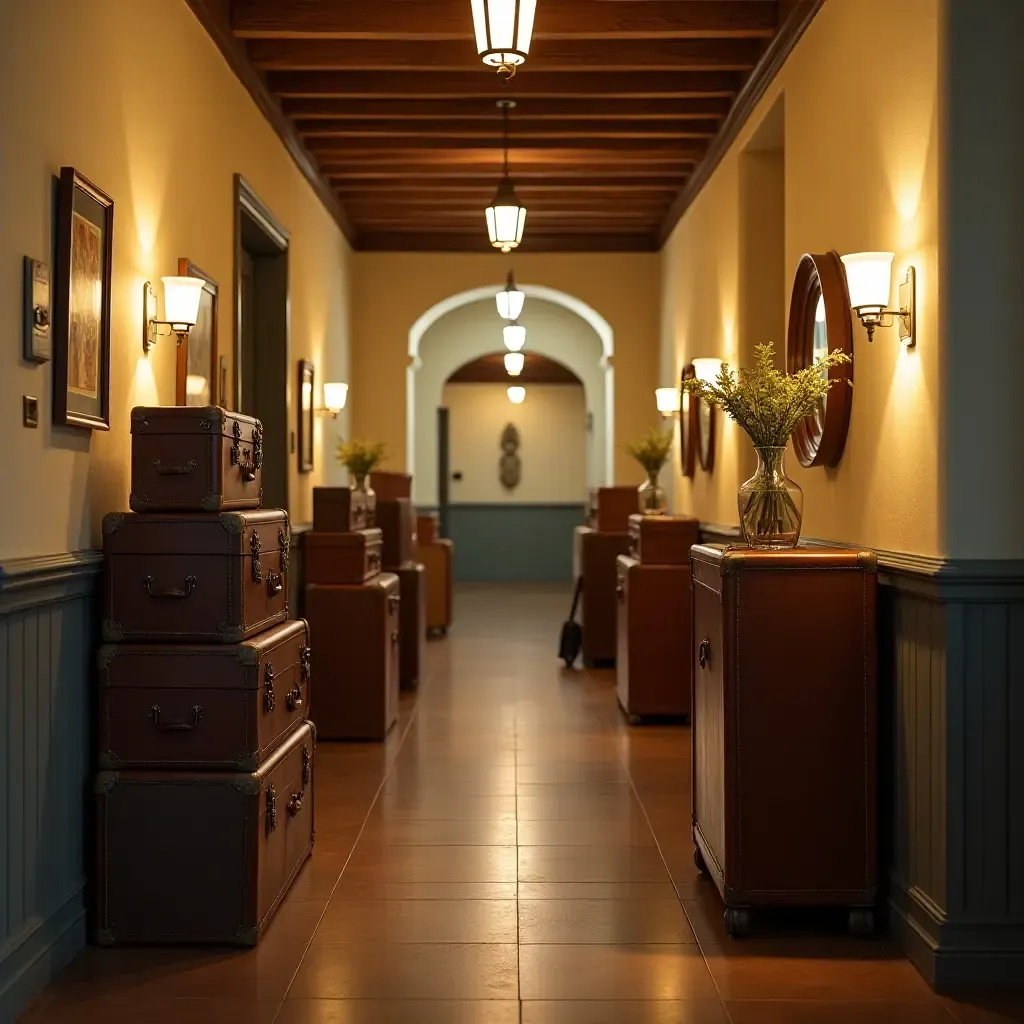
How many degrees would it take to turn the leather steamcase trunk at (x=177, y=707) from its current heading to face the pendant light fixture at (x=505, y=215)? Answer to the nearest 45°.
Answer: approximately 45° to its left

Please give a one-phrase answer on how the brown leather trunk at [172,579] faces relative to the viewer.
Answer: facing to the right of the viewer

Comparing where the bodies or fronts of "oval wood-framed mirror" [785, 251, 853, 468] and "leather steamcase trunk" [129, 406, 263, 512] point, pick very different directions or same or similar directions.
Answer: very different directions

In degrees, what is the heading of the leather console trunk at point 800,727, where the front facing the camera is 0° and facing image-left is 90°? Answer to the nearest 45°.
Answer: approximately 90°

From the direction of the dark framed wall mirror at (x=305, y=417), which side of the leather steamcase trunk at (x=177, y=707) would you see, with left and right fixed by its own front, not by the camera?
left

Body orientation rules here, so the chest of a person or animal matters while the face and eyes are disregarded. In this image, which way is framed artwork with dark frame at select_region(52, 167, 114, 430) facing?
to the viewer's right

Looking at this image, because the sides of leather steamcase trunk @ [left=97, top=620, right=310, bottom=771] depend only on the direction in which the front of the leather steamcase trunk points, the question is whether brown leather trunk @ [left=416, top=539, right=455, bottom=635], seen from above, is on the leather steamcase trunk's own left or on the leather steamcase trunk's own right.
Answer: on the leather steamcase trunk's own left

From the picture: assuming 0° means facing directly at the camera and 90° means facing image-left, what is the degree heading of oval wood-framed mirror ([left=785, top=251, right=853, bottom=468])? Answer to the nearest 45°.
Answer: approximately 90°

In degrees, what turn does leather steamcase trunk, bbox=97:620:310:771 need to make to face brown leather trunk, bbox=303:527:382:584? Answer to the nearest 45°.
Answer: approximately 90° to its left

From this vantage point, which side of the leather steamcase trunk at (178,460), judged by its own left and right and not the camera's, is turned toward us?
right

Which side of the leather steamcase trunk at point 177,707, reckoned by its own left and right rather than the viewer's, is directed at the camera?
right

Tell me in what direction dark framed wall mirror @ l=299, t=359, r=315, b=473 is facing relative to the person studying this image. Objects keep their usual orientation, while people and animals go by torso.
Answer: facing to the right of the viewer

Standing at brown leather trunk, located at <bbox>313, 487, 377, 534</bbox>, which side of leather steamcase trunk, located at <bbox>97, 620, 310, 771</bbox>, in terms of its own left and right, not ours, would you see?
left
